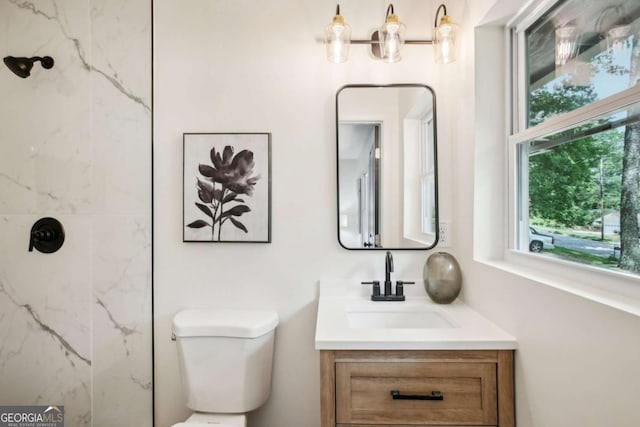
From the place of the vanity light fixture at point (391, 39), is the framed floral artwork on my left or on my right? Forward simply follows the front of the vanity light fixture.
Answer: on my right

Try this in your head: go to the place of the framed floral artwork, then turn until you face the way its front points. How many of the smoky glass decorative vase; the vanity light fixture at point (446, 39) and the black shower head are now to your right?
1

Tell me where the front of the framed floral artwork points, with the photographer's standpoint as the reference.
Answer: facing the viewer

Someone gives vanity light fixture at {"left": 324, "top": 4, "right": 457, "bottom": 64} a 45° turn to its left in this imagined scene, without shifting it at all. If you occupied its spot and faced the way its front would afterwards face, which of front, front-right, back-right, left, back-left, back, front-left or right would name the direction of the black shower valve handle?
back-right

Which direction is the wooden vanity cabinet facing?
toward the camera

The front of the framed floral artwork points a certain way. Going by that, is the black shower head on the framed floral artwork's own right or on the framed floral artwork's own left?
on the framed floral artwork's own right

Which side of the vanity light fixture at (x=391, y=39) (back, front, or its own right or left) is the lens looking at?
front

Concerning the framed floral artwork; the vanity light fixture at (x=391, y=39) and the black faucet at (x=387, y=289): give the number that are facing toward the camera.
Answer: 3
